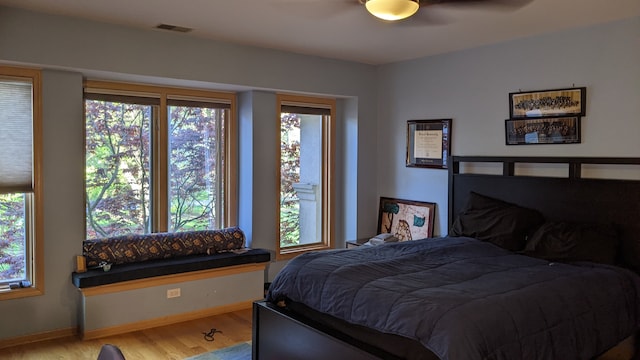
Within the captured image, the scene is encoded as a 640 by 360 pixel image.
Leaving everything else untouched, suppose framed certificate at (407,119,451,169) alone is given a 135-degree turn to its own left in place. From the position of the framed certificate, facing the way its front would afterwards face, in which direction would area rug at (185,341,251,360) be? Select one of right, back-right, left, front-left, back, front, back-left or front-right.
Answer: back-right

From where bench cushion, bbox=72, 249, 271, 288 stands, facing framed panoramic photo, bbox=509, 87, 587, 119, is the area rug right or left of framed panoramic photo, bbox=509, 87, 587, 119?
right

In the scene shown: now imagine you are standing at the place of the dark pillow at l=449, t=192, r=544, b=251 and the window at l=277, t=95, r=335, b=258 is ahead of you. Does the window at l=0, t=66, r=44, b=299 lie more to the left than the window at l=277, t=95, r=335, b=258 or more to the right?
left

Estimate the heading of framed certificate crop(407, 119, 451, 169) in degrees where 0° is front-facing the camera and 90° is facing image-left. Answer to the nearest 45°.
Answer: approximately 45°

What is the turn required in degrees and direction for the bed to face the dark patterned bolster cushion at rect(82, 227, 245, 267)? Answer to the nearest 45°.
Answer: approximately 45° to its right

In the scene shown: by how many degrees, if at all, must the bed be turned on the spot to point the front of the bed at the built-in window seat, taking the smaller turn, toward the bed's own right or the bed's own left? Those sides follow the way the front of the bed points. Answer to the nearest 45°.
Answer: approximately 45° to the bed's own right

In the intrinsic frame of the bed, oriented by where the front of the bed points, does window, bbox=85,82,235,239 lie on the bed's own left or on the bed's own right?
on the bed's own right

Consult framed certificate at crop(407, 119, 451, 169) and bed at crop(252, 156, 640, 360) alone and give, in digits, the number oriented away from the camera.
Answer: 0

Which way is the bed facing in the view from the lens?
facing the viewer and to the left of the viewer

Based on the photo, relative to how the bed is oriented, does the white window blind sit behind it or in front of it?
in front
